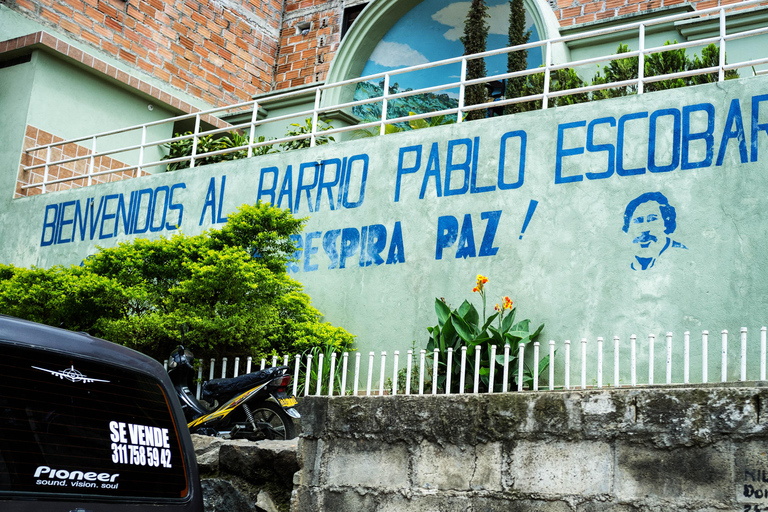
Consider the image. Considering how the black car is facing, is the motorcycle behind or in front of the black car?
in front

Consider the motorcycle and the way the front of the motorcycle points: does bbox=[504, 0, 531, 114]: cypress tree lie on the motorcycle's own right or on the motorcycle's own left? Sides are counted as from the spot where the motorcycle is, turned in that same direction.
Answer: on the motorcycle's own right

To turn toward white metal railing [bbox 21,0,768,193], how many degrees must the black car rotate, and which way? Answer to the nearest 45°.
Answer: approximately 45° to its right

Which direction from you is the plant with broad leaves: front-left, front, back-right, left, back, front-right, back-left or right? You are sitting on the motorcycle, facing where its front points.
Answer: back-right

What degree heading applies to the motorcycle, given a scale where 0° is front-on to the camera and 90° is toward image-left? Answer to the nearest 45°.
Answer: approximately 135°

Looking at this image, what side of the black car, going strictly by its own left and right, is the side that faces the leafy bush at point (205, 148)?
front

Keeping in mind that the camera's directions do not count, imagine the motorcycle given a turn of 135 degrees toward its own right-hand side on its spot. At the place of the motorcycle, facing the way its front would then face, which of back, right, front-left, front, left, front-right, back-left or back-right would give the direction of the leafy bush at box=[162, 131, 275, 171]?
left

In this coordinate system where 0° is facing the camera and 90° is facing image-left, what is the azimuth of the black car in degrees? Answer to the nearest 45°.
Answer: approximately 180°
